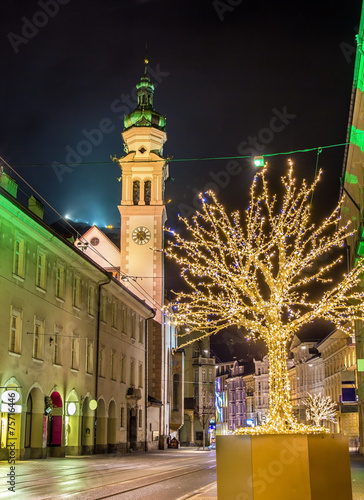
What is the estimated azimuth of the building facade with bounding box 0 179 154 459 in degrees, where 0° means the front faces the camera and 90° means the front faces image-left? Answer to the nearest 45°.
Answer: approximately 315°

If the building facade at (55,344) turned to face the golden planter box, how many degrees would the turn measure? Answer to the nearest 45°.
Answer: approximately 45° to its right
